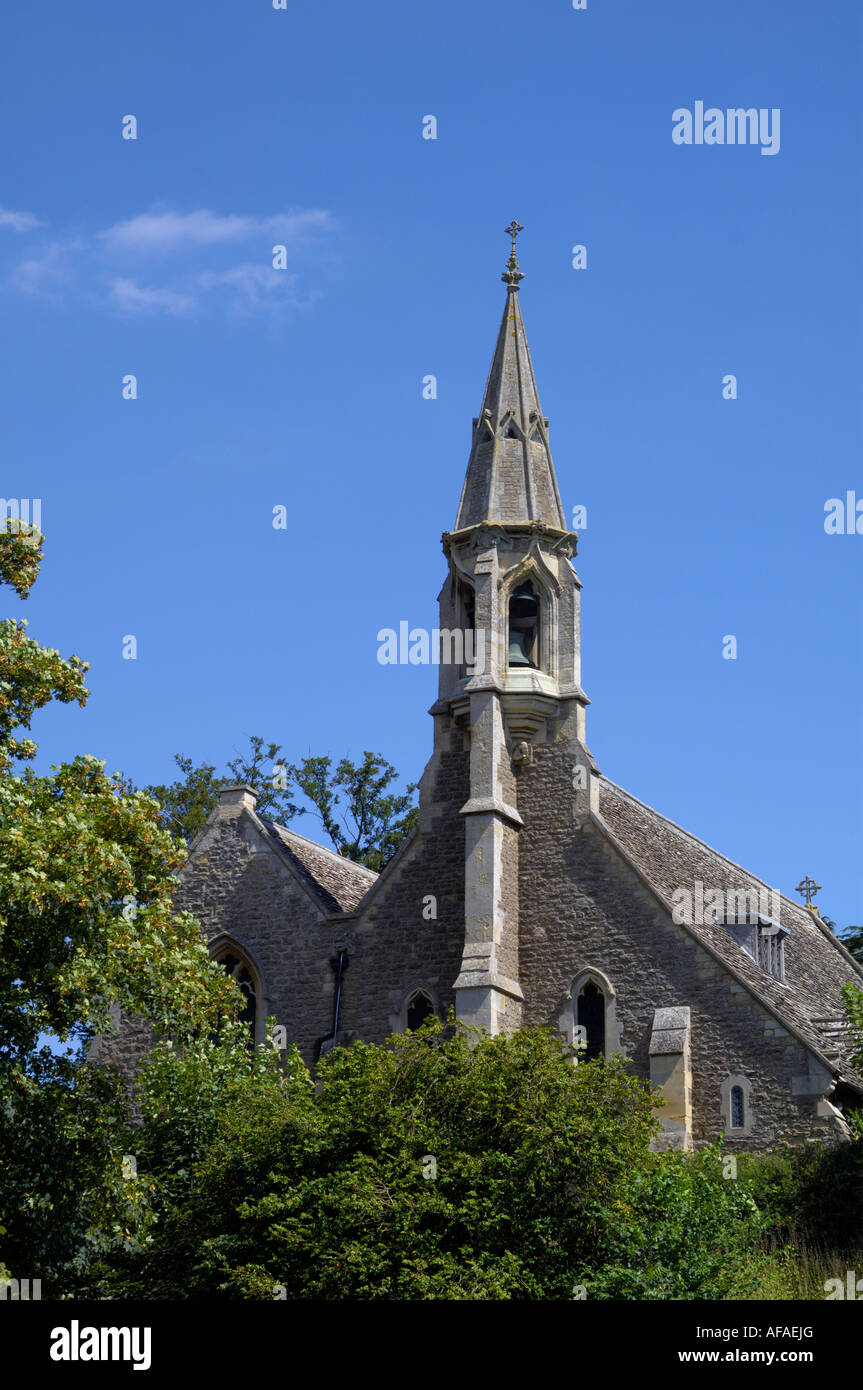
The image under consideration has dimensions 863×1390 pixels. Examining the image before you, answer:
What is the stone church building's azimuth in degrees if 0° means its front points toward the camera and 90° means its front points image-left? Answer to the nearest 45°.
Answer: approximately 45°

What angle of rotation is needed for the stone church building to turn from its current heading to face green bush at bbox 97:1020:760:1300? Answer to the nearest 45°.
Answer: approximately 45° to its left
